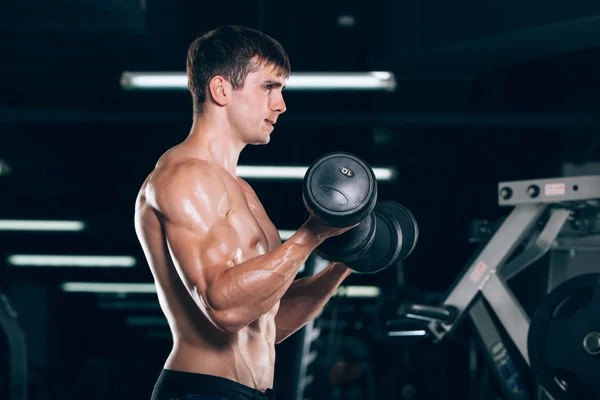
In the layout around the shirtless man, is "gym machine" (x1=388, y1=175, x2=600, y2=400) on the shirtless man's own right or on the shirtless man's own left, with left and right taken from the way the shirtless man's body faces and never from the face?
on the shirtless man's own left

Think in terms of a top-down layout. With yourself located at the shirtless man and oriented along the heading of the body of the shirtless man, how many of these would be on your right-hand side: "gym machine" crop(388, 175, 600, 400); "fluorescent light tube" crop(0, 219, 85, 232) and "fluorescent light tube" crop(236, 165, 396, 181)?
0

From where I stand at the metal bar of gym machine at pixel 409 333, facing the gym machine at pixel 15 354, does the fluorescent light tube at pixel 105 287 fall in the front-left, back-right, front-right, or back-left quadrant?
front-right

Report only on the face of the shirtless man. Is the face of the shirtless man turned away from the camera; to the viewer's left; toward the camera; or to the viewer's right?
to the viewer's right

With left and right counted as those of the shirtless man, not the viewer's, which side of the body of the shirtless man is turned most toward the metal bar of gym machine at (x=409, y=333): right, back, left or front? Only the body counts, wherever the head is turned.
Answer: left

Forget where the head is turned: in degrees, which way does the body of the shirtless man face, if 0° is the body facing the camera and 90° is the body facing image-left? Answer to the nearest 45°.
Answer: approximately 270°

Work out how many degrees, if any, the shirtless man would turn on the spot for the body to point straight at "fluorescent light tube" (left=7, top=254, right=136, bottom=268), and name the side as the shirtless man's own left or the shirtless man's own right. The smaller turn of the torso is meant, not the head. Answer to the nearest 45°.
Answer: approximately 90° to the shirtless man's own left

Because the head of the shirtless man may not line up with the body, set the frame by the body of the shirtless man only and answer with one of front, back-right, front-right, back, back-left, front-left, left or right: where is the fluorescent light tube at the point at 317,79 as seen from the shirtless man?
left
